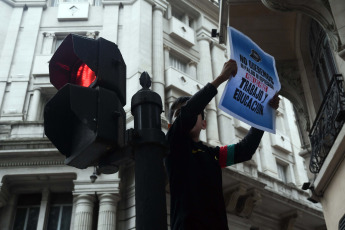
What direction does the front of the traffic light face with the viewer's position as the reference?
facing the viewer and to the left of the viewer

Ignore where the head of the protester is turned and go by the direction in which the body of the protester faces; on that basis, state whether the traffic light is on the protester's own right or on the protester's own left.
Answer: on the protester's own right

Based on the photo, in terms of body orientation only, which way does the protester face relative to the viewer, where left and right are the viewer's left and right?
facing the viewer and to the right of the viewer

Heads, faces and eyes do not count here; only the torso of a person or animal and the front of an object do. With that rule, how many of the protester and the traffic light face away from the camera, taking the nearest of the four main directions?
0

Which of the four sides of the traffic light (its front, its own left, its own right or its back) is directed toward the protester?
back
